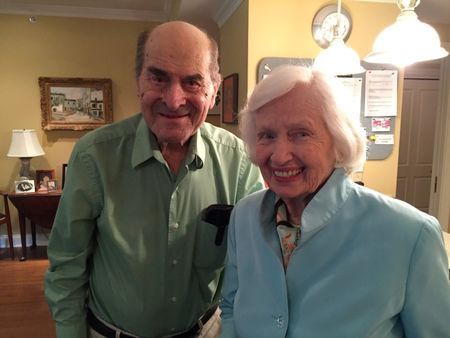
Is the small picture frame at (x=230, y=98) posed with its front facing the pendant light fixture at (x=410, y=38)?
no

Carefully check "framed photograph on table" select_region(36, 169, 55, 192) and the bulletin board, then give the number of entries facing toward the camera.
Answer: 2

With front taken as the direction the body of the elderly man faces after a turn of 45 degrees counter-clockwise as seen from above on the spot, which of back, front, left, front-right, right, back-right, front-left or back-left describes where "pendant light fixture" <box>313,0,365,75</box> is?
left

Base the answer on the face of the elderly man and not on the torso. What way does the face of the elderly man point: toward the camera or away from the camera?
toward the camera

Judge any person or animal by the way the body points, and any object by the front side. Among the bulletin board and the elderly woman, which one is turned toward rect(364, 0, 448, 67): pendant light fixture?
the bulletin board

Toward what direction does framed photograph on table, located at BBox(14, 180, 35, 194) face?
toward the camera

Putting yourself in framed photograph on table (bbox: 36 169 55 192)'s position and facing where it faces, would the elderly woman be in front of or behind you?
in front

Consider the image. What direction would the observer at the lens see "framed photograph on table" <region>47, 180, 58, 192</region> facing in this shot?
facing the viewer

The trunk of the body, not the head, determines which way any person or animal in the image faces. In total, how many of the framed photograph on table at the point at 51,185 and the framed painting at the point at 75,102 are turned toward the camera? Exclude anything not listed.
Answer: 2

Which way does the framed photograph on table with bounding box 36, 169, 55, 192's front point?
toward the camera

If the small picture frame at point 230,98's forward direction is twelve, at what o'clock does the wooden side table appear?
The wooden side table is roughly at 2 o'clock from the small picture frame.

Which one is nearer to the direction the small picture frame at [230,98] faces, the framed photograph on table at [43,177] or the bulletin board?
the framed photograph on table

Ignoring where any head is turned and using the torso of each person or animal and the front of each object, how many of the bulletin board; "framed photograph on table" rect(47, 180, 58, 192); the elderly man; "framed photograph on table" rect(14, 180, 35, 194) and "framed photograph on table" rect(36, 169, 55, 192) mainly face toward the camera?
5

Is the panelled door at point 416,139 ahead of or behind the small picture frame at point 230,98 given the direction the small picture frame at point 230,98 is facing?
behind

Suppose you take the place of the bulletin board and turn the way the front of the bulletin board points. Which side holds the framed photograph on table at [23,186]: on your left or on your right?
on your right

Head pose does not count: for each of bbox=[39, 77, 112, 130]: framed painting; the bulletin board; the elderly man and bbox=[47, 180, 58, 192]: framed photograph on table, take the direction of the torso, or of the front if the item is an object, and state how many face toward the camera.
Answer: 4

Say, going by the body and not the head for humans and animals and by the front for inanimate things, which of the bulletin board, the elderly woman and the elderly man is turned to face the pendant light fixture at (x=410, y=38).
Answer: the bulletin board

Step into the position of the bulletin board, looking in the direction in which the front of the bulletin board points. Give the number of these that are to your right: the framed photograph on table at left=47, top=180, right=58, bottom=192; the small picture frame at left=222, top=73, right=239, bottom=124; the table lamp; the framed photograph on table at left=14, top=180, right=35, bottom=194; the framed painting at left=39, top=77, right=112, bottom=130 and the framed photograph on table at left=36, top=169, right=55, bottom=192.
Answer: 6

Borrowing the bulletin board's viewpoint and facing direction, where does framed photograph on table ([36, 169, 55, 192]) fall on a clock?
The framed photograph on table is roughly at 3 o'clock from the bulletin board.
